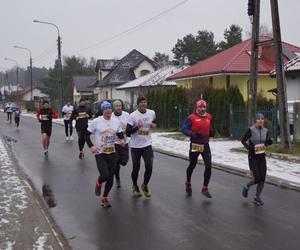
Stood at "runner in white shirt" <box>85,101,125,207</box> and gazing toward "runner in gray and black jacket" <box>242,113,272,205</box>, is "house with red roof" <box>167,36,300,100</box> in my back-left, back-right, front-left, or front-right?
front-left

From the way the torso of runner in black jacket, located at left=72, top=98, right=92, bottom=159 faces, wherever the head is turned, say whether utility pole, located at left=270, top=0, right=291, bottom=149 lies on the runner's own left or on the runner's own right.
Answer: on the runner's own left

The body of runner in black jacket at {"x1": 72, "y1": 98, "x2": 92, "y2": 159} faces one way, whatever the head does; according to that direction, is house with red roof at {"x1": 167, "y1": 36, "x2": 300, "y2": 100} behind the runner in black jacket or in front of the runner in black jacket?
behind

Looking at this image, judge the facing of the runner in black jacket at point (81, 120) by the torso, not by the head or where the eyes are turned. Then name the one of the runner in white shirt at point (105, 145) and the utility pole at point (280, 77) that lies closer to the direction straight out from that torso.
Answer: the runner in white shirt

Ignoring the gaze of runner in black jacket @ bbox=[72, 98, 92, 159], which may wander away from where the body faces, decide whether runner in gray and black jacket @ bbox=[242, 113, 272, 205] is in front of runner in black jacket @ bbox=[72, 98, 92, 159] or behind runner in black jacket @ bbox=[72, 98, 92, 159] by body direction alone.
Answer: in front

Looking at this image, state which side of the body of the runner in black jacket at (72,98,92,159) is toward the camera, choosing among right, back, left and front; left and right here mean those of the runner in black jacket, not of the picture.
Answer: front

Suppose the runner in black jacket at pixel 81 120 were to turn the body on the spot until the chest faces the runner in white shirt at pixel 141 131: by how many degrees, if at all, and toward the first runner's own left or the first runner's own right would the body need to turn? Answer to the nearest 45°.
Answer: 0° — they already face them

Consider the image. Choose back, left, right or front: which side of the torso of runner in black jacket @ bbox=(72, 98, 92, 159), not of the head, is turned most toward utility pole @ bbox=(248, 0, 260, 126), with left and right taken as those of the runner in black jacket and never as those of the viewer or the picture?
left

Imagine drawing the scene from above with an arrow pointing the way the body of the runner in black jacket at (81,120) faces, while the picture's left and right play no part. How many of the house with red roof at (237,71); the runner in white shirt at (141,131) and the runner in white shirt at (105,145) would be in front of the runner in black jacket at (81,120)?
2

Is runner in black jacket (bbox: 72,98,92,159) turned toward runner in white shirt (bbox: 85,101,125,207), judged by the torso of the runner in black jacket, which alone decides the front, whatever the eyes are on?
yes

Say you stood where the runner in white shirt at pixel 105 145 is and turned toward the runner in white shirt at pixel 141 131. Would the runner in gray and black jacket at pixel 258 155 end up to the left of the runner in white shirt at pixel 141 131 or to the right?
right
